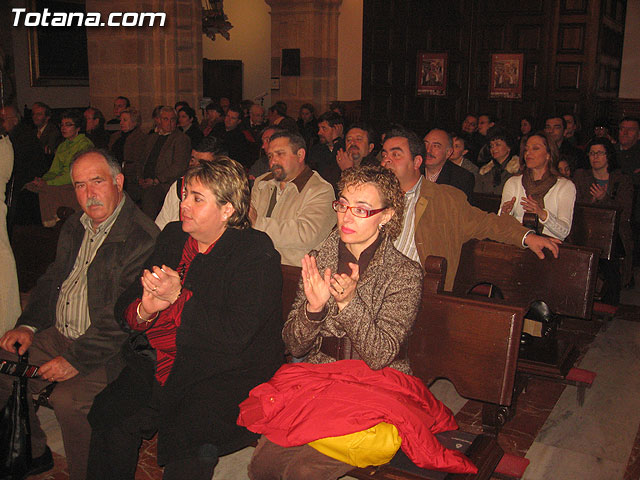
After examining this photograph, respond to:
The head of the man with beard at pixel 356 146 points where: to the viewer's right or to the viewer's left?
to the viewer's left

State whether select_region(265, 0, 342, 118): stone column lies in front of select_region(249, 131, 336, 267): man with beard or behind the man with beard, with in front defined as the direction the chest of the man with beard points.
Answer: behind

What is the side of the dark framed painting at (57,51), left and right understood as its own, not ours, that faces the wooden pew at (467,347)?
front

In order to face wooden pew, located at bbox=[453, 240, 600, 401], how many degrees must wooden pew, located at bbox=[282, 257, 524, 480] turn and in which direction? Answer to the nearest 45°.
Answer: approximately 180°

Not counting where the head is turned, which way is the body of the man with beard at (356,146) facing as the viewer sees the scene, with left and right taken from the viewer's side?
facing the viewer and to the left of the viewer

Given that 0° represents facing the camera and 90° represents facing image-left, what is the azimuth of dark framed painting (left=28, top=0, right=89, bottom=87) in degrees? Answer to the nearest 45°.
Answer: approximately 0°

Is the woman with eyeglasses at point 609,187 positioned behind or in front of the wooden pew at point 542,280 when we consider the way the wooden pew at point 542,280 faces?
behind

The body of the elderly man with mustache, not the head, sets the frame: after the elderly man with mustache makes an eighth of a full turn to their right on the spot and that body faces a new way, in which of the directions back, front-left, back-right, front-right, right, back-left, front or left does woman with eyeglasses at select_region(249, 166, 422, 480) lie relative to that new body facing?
back-left

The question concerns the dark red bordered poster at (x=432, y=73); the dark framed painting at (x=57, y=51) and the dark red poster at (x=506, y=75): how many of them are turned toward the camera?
3

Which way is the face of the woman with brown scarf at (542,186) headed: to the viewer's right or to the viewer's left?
to the viewer's left

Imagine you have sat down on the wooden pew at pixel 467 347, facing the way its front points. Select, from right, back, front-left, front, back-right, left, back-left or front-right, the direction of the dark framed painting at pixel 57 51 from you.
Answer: right

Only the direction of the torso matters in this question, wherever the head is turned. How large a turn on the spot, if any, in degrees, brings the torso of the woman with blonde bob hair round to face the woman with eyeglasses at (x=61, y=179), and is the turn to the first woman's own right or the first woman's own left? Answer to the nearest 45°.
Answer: approximately 135° to the first woman's own right

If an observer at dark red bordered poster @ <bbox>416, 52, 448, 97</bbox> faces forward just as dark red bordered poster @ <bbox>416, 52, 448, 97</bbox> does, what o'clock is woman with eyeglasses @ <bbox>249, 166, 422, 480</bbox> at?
The woman with eyeglasses is roughly at 12 o'clock from the dark red bordered poster.

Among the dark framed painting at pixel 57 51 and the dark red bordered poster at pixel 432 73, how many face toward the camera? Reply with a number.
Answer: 2

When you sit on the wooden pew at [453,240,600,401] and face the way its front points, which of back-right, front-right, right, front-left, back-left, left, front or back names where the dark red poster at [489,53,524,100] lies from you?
back-right
